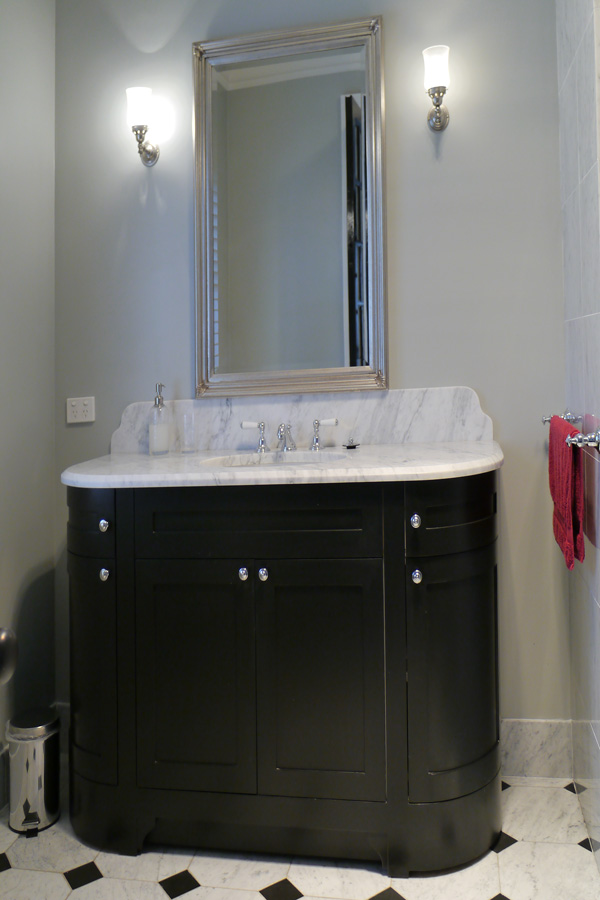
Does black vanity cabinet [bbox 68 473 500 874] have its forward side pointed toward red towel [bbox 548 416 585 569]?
no

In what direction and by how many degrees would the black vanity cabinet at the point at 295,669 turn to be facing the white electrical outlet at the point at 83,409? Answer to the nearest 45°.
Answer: approximately 135° to its right

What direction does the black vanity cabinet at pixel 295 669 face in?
toward the camera

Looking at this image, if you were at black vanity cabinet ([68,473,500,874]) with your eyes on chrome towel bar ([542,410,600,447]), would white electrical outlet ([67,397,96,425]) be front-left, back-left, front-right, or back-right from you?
back-left

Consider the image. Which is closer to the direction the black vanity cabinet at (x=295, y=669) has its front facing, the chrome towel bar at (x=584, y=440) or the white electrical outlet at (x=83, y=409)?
the chrome towel bar

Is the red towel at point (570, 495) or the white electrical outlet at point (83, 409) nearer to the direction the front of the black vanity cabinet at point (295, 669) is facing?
the red towel

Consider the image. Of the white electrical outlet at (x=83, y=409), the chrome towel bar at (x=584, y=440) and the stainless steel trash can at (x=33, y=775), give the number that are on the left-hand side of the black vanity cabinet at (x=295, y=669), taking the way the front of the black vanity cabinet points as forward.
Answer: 1

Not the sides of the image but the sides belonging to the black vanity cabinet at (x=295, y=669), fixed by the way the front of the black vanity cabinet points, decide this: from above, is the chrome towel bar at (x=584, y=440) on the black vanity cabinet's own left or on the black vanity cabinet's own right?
on the black vanity cabinet's own left

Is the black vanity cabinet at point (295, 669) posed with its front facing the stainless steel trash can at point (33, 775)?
no
